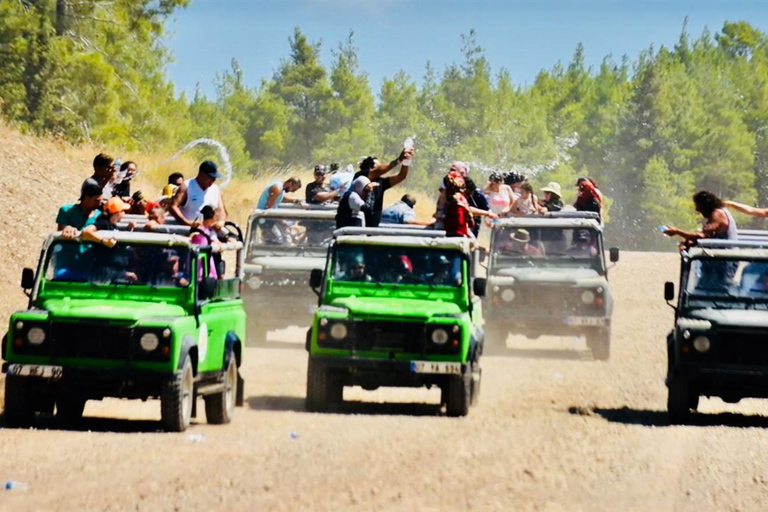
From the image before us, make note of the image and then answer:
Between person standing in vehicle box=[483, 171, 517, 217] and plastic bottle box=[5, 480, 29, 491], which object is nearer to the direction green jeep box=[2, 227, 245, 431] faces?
the plastic bottle

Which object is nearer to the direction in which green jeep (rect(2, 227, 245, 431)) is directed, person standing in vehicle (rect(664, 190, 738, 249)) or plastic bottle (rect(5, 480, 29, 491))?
the plastic bottle

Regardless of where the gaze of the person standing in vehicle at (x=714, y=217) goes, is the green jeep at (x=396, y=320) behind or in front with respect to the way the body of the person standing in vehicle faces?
in front

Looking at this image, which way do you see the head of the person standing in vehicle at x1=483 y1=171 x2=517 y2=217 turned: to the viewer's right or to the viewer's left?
to the viewer's left

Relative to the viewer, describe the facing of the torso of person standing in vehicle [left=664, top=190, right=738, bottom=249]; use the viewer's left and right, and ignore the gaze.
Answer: facing to the left of the viewer
